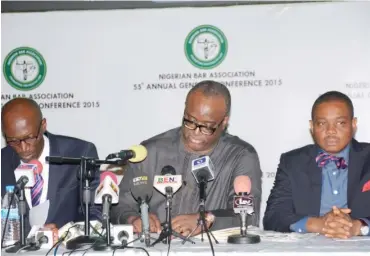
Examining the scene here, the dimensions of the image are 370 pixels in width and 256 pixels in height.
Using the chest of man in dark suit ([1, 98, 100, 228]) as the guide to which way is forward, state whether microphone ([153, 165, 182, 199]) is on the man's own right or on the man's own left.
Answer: on the man's own left

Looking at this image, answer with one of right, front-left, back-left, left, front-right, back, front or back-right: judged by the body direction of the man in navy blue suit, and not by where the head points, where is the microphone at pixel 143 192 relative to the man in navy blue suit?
front-right

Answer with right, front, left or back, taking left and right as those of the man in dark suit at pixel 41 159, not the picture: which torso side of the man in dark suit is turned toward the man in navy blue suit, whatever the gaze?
left

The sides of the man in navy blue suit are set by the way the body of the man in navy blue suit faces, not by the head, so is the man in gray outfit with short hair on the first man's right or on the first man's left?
on the first man's right

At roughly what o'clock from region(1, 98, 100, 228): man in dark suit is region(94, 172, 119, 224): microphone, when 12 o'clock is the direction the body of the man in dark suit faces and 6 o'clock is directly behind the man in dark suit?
The microphone is roughly at 10 o'clock from the man in dark suit.

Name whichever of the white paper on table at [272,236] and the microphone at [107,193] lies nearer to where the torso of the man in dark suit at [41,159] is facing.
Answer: the microphone

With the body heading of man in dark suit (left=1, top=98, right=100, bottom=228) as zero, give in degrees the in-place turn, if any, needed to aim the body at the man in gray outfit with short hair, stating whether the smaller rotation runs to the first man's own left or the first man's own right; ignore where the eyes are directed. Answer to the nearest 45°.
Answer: approximately 135° to the first man's own left

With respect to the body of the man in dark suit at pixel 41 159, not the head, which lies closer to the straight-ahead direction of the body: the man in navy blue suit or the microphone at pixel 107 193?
the microphone

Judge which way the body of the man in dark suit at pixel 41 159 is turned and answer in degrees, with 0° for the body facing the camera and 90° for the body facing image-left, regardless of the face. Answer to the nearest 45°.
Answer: approximately 45°
